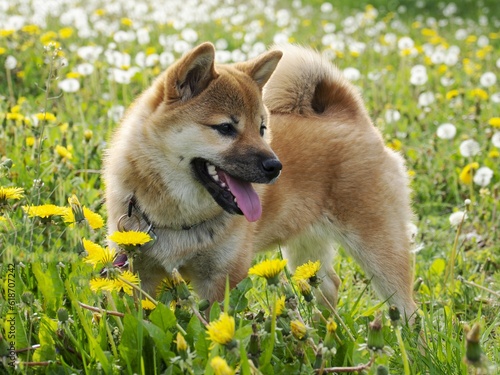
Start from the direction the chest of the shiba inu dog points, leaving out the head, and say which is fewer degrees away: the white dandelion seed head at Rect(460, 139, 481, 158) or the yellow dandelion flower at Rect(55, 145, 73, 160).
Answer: the yellow dandelion flower

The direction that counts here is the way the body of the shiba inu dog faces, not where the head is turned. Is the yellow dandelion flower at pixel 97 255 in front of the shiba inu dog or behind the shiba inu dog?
in front

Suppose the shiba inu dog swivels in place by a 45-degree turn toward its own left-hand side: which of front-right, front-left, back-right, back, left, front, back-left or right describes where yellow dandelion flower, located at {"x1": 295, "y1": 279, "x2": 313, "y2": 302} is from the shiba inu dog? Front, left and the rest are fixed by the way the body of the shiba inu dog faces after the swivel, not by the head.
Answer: front

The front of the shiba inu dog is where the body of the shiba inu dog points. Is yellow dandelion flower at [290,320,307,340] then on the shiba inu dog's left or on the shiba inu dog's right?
on the shiba inu dog's left

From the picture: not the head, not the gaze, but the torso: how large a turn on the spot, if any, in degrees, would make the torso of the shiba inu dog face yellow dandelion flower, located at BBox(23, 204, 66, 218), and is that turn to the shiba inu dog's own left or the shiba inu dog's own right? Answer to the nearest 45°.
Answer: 0° — it already faces it

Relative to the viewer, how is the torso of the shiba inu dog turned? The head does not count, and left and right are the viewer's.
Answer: facing the viewer and to the left of the viewer

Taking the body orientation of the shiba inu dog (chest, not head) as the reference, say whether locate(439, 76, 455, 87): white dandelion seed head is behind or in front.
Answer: behind

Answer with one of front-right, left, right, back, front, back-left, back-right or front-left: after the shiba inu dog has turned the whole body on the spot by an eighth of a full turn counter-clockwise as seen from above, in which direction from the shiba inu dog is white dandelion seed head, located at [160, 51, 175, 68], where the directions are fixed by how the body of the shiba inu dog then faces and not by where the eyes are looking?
back

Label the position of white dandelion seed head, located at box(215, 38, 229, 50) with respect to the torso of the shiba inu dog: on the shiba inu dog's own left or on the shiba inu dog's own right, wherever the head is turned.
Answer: on the shiba inu dog's own right

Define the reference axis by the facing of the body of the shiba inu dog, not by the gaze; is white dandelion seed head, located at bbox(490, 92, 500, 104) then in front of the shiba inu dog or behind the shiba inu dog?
behind

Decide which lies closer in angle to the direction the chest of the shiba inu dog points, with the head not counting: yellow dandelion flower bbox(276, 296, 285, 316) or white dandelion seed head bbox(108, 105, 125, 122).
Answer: the yellow dandelion flower

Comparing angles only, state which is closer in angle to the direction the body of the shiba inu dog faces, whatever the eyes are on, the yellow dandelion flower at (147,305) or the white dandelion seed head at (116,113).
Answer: the yellow dandelion flower

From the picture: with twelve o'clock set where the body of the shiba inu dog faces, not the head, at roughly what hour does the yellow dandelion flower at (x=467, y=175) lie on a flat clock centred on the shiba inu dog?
The yellow dandelion flower is roughly at 6 o'clock from the shiba inu dog.

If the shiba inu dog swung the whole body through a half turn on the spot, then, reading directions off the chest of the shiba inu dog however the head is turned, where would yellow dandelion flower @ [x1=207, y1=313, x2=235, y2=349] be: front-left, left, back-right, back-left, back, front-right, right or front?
back-right

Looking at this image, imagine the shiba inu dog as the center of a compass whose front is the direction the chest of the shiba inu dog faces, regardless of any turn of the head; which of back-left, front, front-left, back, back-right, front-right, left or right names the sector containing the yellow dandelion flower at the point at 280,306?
front-left

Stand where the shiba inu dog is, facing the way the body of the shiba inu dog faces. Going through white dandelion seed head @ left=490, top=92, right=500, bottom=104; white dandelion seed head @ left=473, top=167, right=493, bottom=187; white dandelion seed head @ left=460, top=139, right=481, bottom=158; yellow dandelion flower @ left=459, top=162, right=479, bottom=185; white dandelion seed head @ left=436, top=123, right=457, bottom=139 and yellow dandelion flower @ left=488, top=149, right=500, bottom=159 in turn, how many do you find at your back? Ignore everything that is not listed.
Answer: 6

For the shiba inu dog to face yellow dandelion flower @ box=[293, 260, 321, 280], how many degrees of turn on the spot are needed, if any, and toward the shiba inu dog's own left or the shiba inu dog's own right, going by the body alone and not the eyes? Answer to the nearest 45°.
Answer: approximately 45° to the shiba inu dog's own left

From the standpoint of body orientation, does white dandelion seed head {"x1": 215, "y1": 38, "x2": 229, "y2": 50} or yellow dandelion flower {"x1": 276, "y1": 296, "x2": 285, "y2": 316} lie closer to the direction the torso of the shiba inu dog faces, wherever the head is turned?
the yellow dandelion flower

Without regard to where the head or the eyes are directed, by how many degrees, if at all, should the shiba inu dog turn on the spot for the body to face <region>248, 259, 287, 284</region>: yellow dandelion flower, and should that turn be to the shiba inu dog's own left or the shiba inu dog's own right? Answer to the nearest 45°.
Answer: approximately 45° to the shiba inu dog's own left
